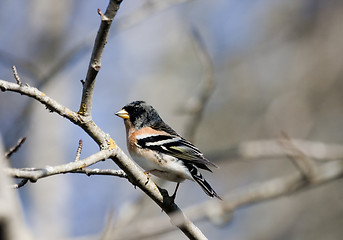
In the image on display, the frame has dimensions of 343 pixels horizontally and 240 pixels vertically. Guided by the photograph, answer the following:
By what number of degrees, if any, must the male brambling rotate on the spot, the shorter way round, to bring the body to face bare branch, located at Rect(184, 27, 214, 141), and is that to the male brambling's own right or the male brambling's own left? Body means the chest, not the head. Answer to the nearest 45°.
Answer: approximately 135° to the male brambling's own right

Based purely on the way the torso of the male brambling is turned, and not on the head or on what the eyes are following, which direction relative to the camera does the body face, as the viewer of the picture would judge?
to the viewer's left
